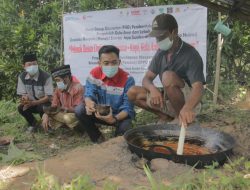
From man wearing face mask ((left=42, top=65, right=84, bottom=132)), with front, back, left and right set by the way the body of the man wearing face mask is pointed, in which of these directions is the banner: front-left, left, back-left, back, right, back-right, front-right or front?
back

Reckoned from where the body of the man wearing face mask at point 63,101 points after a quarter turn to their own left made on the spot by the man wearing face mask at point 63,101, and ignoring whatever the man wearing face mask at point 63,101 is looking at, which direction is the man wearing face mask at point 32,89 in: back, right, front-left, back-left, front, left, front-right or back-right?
back

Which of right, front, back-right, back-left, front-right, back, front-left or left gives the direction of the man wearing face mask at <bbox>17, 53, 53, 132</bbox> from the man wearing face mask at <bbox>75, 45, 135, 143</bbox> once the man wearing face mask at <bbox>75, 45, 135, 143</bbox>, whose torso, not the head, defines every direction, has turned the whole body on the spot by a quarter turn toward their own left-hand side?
back-left

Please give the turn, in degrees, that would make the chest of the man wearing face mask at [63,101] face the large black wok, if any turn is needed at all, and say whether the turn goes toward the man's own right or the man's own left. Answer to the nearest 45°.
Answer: approximately 90° to the man's own left

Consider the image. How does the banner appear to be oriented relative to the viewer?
toward the camera

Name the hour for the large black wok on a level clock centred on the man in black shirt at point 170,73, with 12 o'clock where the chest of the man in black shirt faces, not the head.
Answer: The large black wok is roughly at 10 o'clock from the man in black shirt.

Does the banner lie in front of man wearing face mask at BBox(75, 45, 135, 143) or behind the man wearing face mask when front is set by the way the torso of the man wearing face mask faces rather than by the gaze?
behind

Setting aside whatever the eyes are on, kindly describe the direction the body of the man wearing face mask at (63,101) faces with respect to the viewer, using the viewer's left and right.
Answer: facing the viewer and to the left of the viewer

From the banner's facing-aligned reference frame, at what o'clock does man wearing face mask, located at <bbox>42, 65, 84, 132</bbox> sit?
The man wearing face mask is roughly at 1 o'clock from the banner.

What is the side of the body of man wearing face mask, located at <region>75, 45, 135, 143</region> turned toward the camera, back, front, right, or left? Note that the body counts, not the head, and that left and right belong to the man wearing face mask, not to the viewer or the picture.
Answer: front

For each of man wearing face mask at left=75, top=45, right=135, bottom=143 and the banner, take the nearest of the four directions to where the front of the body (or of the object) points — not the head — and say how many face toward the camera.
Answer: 2

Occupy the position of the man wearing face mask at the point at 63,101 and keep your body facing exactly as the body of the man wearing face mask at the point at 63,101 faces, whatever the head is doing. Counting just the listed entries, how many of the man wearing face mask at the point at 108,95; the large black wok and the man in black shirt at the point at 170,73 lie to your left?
3
